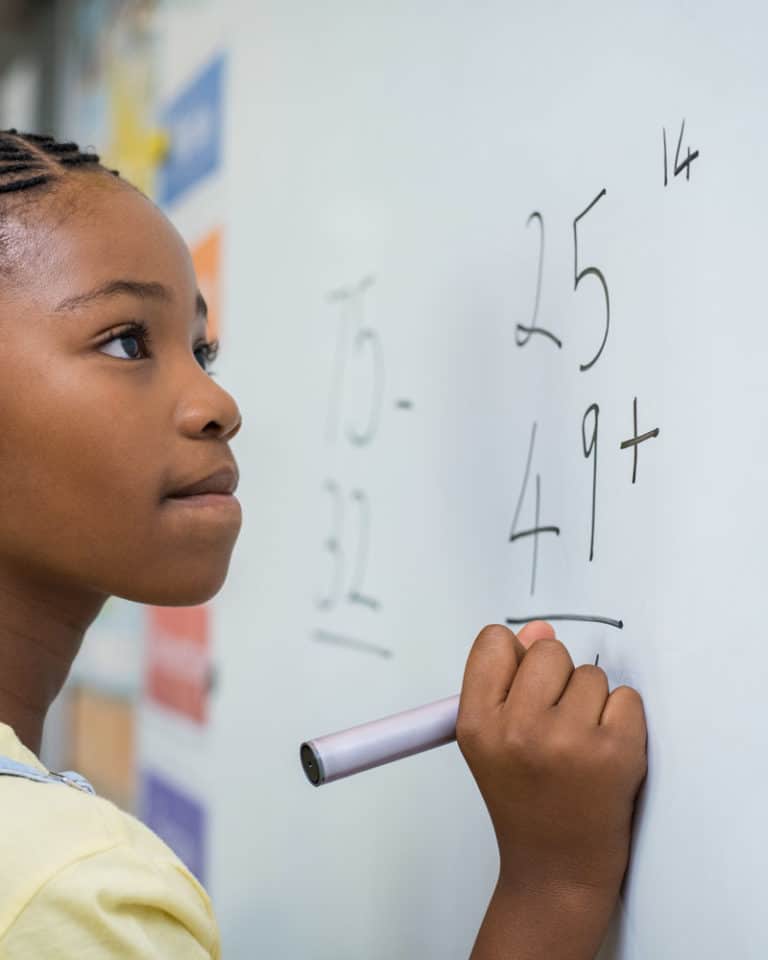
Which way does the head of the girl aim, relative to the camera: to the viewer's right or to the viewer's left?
to the viewer's right

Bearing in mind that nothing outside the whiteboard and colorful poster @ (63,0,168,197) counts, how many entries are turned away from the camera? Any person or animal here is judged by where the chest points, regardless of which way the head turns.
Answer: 0

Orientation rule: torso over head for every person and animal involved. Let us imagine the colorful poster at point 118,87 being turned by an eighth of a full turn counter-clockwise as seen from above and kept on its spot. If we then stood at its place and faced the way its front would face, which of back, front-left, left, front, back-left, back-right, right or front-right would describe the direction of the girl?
front

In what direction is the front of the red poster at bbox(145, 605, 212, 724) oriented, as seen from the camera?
facing the viewer and to the left of the viewer

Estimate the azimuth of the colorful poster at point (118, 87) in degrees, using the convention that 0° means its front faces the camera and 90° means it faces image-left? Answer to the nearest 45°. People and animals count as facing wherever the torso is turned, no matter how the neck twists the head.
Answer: approximately 45°
